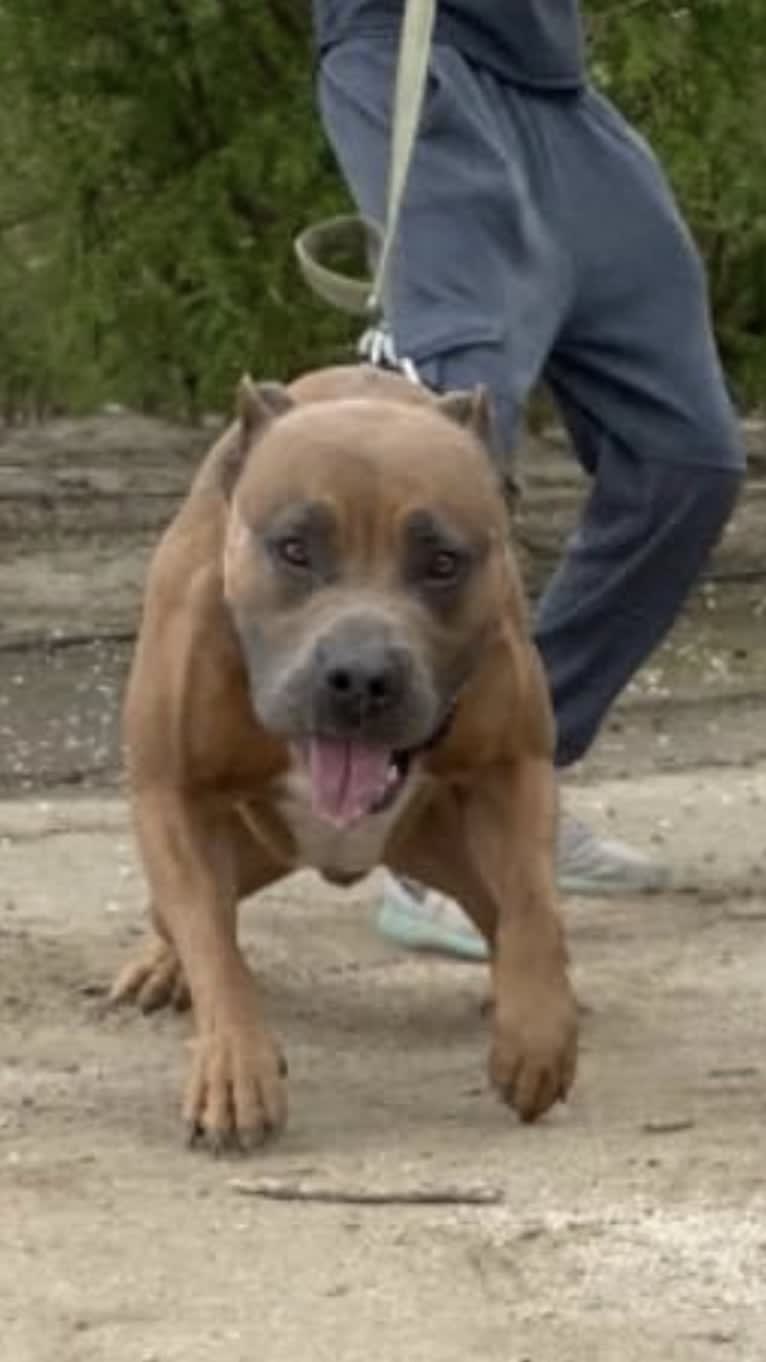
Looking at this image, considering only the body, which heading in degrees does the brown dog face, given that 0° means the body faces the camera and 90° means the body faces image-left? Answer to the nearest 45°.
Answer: approximately 0°
